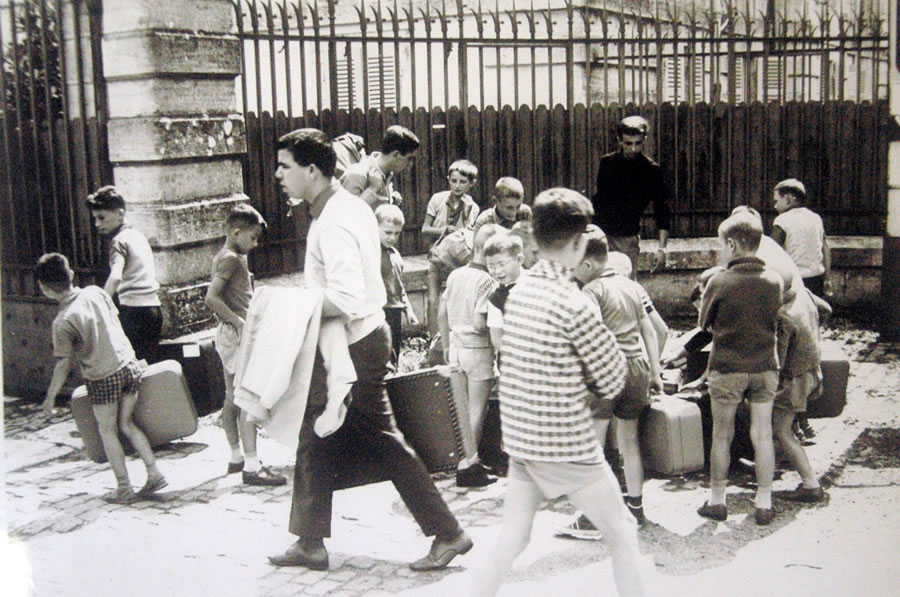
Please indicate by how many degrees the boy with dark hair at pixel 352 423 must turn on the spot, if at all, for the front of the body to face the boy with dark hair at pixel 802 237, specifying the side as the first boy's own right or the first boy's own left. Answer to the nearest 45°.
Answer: approximately 135° to the first boy's own right

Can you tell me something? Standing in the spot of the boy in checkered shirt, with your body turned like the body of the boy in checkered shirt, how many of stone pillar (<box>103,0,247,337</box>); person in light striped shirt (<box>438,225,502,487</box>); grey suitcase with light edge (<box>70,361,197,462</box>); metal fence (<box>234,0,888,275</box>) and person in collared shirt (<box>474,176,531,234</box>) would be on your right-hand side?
0

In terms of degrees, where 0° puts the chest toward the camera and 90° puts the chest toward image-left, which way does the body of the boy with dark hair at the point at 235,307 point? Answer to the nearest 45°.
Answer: approximately 270°

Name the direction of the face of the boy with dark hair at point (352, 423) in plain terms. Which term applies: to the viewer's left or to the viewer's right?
to the viewer's left

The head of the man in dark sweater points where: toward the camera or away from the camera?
toward the camera

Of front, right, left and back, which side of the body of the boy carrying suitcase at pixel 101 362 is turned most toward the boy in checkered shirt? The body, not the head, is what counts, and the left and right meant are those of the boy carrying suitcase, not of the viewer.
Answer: back

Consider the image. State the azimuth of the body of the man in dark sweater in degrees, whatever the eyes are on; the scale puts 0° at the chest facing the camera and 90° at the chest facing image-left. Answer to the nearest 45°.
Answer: approximately 0°

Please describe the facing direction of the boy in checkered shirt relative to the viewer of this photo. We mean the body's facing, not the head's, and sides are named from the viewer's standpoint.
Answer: facing away from the viewer and to the right of the viewer

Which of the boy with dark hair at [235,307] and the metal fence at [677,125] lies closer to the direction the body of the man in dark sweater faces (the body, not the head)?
the boy with dark hair

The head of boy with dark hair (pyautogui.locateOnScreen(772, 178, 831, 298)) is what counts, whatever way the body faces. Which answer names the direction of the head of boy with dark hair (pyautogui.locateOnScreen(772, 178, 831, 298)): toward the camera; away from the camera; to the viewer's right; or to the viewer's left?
to the viewer's left

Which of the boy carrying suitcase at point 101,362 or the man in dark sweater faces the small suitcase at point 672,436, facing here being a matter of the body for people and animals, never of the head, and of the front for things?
the man in dark sweater

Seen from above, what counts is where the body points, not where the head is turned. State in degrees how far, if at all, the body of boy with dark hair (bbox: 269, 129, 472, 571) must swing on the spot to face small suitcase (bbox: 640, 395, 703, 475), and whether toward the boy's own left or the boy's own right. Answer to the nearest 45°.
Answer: approximately 180°

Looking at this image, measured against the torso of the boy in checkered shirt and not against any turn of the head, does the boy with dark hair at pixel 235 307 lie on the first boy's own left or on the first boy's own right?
on the first boy's own left

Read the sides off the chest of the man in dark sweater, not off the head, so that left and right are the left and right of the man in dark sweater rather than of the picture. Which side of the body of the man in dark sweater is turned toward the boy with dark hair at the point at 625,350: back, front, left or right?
front

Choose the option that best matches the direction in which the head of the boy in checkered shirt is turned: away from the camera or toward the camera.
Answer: away from the camera
